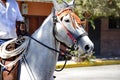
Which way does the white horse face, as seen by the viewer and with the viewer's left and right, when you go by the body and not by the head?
facing to the right of the viewer

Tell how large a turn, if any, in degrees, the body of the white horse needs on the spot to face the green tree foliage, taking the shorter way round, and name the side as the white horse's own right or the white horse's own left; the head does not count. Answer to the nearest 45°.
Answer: approximately 90° to the white horse's own left
